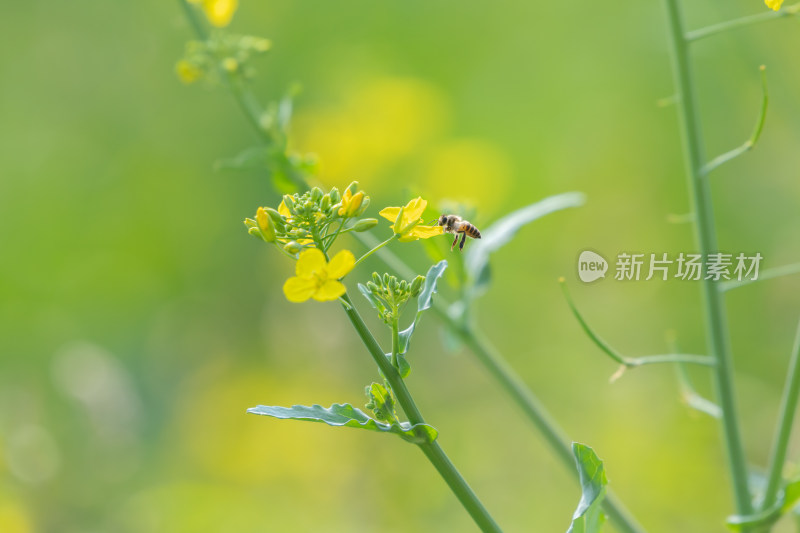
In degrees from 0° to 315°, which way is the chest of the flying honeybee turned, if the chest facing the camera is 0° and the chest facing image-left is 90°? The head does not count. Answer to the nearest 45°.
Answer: approximately 90°

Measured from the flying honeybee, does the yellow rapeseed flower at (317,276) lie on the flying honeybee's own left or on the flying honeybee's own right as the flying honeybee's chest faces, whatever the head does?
on the flying honeybee's own left
